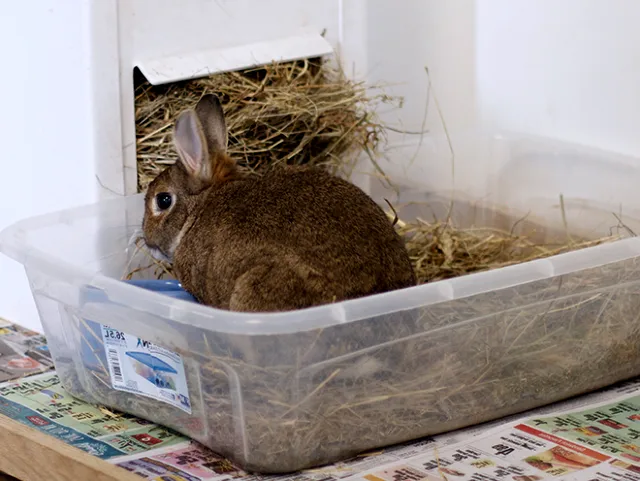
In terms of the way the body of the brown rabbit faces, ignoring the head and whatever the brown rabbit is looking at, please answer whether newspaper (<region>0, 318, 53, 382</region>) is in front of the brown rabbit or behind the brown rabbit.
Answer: in front

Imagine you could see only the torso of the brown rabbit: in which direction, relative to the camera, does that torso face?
to the viewer's left

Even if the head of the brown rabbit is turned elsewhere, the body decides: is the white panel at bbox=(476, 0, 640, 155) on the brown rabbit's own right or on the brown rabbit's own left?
on the brown rabbit's own right

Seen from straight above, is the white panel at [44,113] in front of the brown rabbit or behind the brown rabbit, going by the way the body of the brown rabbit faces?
in front
